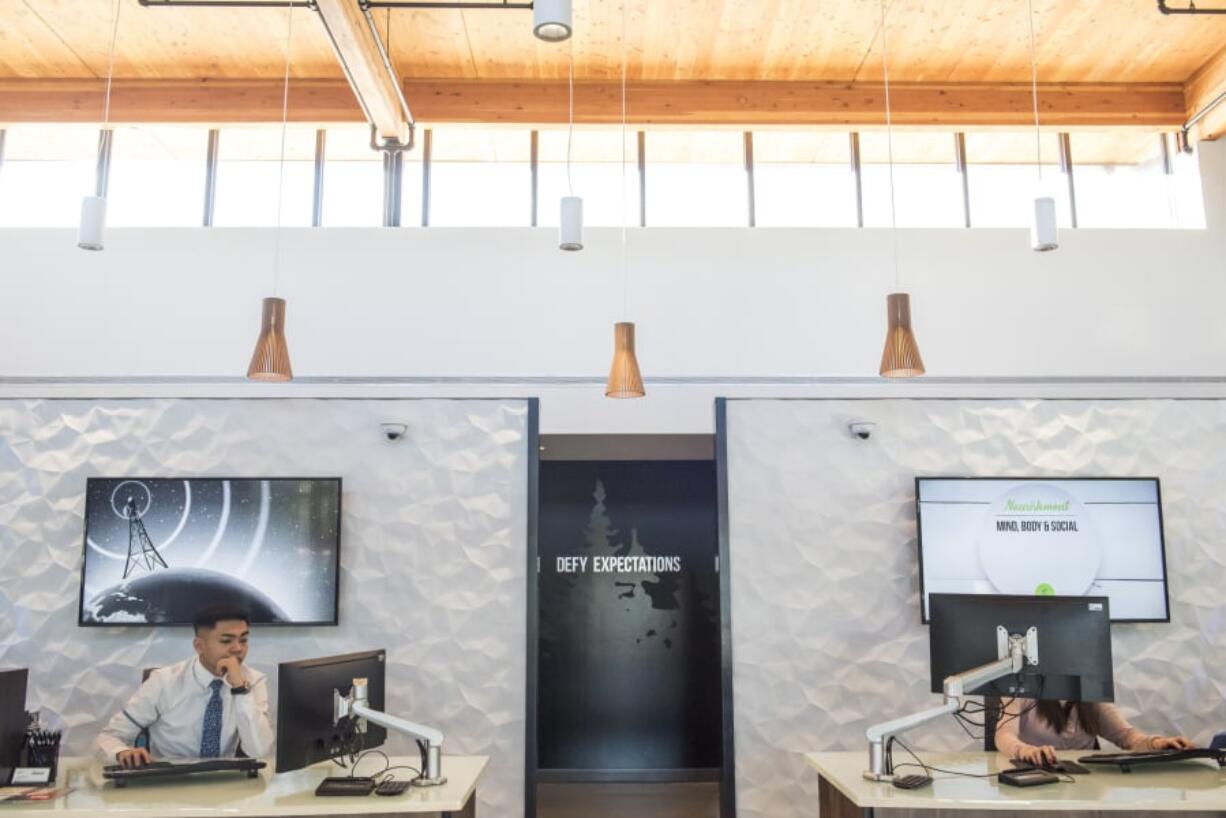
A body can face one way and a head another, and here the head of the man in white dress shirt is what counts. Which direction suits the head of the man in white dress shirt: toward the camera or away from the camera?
toward the camera

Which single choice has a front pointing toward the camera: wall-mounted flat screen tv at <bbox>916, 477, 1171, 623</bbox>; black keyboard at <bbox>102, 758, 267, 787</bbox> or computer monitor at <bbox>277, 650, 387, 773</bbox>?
the wall-mounted flat screen tv

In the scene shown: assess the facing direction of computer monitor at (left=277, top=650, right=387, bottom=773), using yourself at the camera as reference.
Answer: facing away from the viewer and to the left of the viewer

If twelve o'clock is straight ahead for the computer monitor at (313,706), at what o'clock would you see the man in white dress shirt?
The man in white dress shirt is roughly at 12 o'clock from the computer monitor.

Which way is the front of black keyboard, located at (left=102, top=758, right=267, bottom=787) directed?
away from the camera

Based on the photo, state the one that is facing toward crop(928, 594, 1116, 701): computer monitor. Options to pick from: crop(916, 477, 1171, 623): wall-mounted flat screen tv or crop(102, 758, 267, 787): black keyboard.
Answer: the wall-mounted flat screen tv

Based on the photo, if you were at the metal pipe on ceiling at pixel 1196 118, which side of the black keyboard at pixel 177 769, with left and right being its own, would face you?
right

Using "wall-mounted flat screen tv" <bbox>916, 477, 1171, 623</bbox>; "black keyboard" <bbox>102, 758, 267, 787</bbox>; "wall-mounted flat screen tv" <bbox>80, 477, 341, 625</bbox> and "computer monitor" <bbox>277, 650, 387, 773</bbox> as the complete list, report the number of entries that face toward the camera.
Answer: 2

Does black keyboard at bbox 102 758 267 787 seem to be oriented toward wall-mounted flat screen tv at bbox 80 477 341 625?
yes

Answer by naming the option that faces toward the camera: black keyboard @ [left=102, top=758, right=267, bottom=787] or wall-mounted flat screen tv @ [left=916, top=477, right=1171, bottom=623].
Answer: the wall-mounted flat screen tv

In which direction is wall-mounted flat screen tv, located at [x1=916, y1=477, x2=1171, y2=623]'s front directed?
toward the camera
